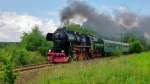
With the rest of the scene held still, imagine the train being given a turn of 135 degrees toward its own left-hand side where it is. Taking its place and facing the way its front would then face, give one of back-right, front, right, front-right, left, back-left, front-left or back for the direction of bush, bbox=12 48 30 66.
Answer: back

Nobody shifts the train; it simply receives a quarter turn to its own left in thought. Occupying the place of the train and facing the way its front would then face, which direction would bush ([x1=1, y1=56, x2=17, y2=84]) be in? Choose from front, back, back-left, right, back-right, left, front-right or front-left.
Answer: front-right

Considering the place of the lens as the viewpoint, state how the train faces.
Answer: facing the viewer and to the left of the viewer
